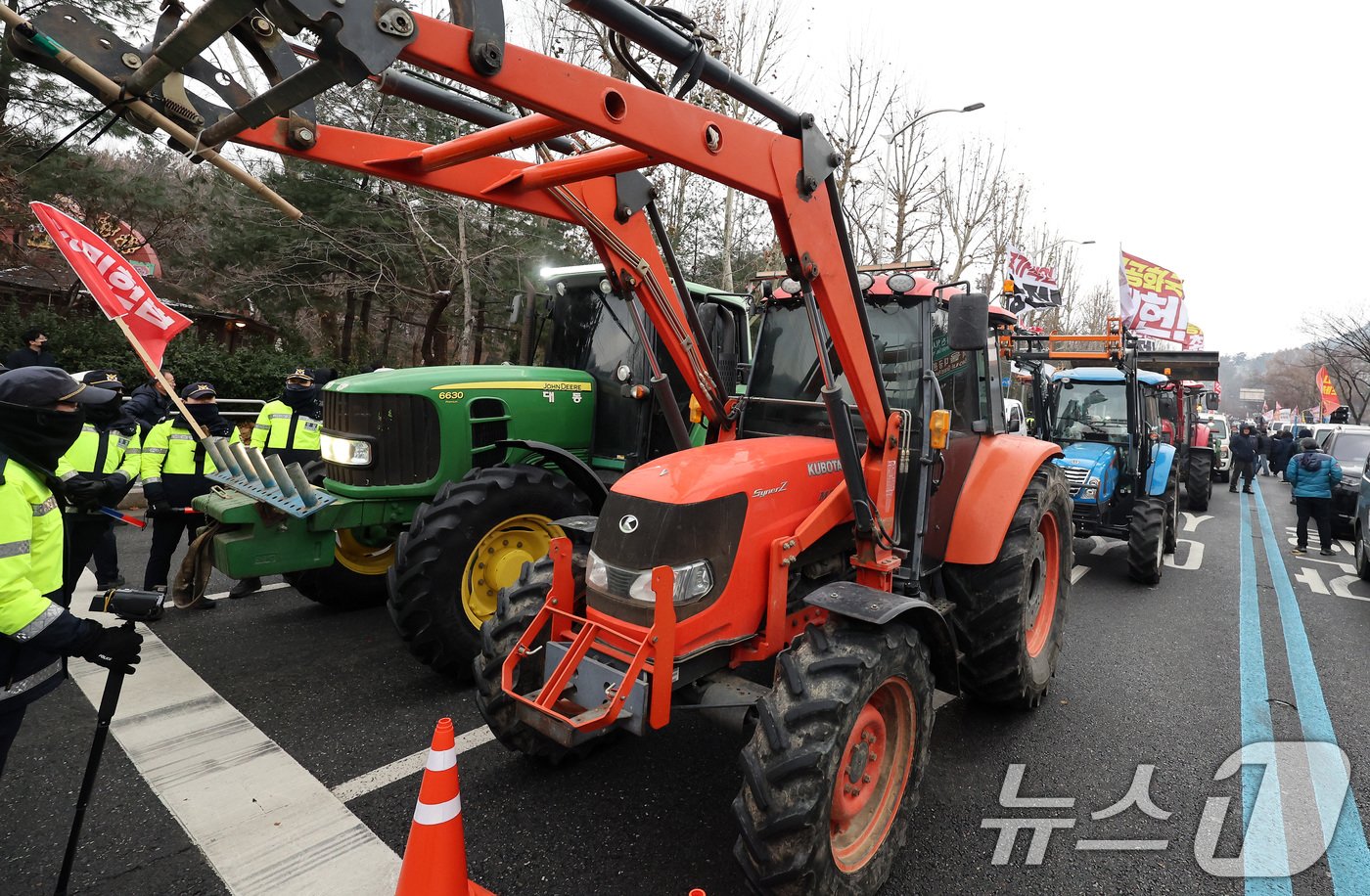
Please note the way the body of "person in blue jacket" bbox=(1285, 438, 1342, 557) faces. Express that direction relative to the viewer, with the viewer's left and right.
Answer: facing away from the viewer

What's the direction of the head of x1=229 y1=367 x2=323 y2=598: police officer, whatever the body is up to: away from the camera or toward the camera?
toward the camera

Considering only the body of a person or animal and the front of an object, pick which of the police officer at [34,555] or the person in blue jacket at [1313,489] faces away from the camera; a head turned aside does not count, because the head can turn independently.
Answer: the person in blue jacket

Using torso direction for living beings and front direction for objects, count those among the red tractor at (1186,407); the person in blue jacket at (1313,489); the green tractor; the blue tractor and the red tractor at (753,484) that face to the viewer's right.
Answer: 0

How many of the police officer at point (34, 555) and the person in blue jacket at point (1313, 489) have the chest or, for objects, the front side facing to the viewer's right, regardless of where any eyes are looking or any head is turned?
1

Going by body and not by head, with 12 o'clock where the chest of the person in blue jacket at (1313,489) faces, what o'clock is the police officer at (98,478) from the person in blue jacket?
The police officer is roughly at 7 o'clock from the person in blue jacket.

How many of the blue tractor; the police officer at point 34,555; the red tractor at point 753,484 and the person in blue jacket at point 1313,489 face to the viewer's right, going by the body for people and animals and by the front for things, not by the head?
1

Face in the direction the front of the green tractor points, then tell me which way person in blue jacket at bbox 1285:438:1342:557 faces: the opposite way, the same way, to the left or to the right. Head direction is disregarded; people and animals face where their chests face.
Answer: the opposite way

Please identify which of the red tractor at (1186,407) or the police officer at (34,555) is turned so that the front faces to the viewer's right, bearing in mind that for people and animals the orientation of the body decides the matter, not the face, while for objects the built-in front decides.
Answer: the police officer

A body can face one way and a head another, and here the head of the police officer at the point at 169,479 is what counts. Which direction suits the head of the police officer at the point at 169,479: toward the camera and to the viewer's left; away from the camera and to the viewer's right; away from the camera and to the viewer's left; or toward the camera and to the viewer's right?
toward the camera and to the viewer's right

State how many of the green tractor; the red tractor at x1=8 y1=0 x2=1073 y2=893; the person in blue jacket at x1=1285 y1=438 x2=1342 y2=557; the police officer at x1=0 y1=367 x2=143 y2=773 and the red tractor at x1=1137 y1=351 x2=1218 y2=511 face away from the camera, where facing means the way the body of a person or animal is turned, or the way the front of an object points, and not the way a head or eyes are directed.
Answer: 1

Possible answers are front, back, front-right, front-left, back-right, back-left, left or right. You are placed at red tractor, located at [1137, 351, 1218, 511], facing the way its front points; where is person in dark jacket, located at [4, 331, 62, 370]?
front

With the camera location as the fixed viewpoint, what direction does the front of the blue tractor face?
facing the viewer and to the left of the viewer

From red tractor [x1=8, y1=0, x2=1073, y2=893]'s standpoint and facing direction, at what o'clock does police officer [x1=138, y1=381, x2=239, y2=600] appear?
The police officer is roughly at 3 o'clock from the red tractor.

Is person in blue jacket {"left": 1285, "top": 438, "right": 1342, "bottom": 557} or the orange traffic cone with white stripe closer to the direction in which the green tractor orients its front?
the orange traffic cone with white stripe

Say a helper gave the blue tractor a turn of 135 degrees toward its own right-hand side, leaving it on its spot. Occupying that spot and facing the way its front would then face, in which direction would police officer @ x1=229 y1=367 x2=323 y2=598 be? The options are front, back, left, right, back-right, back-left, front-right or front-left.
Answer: back-left
